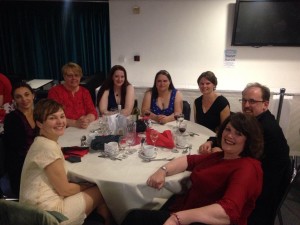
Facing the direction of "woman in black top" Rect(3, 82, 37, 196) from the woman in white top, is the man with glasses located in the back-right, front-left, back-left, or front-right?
back-right

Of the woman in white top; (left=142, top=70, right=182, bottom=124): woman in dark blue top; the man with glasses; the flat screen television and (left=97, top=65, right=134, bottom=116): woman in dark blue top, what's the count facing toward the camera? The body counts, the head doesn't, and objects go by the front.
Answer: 3

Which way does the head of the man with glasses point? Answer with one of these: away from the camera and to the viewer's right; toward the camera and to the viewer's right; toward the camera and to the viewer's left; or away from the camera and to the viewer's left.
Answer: toward the camera and to the viewer's left

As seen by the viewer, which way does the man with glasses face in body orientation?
to the viewer's left

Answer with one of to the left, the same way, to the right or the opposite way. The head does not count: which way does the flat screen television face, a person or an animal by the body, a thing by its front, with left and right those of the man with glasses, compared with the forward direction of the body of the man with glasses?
to the left

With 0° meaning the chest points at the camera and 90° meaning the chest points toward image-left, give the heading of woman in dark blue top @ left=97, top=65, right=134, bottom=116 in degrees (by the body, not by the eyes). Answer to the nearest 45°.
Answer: approximately 0°

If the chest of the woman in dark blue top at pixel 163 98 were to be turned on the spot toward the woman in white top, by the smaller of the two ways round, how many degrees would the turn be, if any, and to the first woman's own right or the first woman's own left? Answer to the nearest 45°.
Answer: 0° — they already face them

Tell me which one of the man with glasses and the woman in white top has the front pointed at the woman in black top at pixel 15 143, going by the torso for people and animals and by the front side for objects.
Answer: the man with glasses

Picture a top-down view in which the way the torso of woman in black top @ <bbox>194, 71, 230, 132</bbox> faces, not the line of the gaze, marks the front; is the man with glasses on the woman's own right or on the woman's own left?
on the woman's own left

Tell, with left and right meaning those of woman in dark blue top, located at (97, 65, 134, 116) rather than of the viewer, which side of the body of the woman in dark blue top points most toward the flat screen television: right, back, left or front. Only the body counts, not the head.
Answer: left

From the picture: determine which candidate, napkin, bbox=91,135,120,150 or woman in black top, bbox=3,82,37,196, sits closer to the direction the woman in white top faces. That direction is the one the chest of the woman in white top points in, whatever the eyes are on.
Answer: the napkin

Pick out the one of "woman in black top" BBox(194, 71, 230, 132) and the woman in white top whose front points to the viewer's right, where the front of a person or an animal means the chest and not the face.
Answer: the woman in white top

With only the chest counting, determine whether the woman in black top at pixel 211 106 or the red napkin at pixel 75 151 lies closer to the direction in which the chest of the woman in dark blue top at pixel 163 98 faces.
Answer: the red napkin
